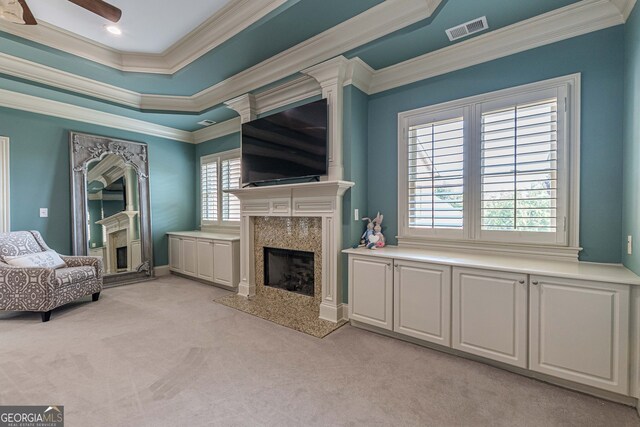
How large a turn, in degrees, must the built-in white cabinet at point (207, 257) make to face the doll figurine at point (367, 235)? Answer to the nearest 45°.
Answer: approximately 90° to its left

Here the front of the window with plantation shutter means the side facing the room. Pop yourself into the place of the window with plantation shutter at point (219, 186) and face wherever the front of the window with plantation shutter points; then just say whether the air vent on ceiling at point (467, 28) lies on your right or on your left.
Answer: on your left

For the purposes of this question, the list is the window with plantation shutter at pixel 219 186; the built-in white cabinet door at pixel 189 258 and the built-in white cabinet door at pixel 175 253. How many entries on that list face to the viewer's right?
0

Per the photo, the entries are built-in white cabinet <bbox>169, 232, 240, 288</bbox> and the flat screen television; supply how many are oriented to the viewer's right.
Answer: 0

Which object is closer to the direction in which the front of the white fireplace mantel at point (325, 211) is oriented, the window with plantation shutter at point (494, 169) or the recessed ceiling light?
the recessed ceiling light

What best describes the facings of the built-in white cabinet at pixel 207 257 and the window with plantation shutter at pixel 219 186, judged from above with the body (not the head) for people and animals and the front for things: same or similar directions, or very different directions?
same or similar directions

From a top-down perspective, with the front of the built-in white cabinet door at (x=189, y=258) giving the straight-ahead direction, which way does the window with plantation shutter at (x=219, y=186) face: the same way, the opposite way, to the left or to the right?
the same way

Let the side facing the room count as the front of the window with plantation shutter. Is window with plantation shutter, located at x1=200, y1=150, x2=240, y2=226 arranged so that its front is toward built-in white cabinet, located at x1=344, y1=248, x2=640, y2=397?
no

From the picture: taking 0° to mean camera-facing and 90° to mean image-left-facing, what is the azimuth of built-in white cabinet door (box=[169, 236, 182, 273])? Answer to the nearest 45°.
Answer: approximately 45°

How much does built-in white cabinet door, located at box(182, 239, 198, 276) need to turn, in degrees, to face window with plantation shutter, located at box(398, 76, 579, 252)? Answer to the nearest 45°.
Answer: approximately 90° to its left

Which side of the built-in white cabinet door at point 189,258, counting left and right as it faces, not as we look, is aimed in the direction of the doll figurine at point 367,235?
left

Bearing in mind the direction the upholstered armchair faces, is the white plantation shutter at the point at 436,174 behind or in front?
in front

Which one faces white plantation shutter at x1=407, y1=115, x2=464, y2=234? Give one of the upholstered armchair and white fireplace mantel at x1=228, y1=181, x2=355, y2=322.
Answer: the upholstered armchair

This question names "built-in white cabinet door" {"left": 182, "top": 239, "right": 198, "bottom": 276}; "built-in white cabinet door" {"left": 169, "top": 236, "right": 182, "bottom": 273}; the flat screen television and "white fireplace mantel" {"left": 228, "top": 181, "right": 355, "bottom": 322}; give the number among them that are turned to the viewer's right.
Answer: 0

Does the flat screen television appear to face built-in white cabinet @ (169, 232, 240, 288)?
no

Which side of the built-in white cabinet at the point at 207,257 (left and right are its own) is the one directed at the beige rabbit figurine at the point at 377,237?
left

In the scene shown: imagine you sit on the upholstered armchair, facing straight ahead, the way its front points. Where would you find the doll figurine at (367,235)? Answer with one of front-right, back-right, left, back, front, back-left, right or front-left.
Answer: front

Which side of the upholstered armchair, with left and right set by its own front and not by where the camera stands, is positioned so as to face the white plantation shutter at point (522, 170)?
front

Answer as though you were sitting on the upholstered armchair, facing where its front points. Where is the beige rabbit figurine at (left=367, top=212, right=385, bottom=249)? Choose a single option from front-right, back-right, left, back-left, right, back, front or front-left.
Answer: front

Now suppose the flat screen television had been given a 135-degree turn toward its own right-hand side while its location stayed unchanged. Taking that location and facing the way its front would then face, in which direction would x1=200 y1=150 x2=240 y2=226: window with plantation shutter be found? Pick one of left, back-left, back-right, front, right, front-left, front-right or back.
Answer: front-left

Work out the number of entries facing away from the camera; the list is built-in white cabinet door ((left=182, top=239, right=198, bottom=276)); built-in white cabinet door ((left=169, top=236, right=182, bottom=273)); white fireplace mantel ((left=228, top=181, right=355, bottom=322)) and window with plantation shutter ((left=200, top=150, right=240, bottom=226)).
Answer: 0

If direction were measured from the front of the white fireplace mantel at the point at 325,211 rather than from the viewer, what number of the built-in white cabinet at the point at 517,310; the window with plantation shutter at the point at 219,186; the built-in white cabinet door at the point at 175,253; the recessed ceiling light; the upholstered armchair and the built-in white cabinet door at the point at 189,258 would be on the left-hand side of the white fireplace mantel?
1

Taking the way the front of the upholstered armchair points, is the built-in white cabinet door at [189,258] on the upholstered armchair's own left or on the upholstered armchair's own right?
on the upholstered armchair's own left

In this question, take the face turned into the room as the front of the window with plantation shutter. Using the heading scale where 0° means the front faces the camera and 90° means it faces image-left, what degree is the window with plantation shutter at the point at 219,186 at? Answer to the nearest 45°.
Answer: approximately 45°

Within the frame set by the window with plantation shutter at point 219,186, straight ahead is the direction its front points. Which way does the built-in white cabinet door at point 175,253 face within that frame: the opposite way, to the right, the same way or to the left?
the same way
